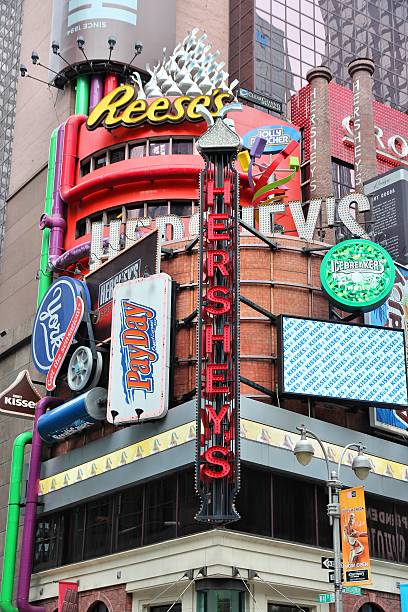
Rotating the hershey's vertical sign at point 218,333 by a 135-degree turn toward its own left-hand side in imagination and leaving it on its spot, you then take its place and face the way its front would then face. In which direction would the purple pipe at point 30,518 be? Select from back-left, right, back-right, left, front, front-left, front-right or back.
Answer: left

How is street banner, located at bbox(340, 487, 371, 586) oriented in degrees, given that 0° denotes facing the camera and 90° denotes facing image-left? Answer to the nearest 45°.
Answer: approximately 0°

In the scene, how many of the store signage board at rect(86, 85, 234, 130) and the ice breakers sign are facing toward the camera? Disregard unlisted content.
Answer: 2

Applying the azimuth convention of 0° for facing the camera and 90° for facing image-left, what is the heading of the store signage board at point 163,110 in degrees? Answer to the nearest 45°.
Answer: approximately 0°

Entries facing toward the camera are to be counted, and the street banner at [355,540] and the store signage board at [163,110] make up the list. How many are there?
2

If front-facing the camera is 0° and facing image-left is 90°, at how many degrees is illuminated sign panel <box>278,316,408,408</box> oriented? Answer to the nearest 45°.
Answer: approximately 315°
